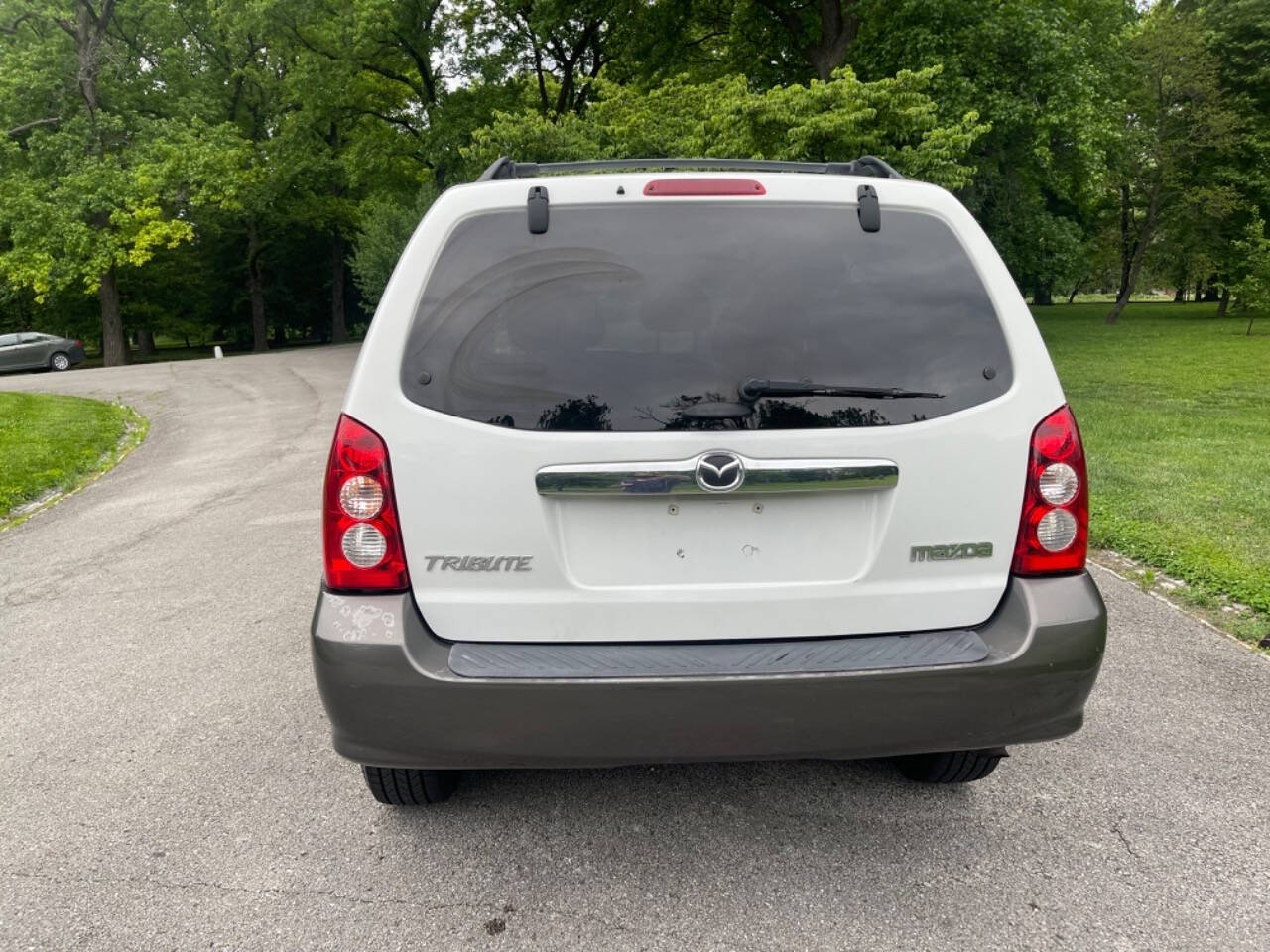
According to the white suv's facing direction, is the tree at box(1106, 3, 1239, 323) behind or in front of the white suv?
in front

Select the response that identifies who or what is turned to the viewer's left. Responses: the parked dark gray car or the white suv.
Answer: the parked dark gray car

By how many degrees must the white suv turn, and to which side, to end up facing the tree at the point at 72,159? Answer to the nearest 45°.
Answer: approximately 45° to its left

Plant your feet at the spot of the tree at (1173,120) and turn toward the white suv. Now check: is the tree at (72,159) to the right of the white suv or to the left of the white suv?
right

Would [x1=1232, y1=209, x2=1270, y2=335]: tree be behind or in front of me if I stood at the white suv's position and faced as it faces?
in front

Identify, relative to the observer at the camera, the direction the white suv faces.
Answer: facing away from the viewer

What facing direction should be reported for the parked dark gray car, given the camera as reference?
facing to the left of the viewer

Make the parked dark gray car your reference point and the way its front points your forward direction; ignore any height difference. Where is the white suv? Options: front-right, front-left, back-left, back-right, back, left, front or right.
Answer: left
